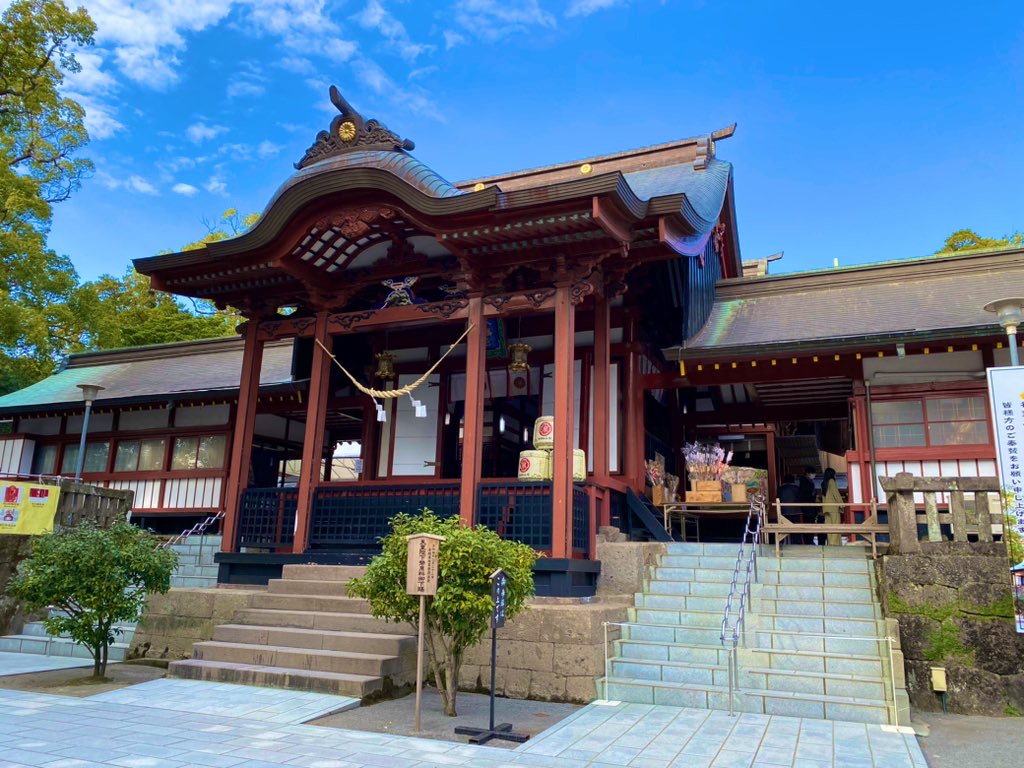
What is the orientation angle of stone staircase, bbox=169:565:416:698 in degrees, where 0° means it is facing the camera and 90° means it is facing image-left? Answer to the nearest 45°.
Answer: approximately 45°

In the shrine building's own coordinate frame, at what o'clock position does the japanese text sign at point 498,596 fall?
The japanese text sign is roughly at 11 o'clock from the shrine building.

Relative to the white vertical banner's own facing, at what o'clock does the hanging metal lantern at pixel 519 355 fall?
The hanging metal lantern is roughly at 3 o'clock from the white vertical banner.

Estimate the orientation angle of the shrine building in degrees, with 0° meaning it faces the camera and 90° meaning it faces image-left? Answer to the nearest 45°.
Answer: approximately 45°

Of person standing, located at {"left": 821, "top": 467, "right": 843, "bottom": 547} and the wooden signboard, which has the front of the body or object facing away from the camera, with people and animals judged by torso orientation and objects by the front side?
the person standing

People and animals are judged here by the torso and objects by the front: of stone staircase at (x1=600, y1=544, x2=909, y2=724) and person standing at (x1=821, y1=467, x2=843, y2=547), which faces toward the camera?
the stone staircase

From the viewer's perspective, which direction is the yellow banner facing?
toward the camera

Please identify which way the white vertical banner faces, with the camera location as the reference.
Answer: facing the viewer

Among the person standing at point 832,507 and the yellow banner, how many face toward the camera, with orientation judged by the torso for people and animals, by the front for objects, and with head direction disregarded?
1

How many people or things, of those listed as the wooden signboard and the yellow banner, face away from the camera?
0

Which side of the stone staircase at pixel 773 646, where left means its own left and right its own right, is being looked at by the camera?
front

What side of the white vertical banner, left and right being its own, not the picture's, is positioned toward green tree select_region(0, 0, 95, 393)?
right

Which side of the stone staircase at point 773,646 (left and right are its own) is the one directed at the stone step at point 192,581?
right

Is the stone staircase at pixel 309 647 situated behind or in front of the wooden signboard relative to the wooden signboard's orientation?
behind

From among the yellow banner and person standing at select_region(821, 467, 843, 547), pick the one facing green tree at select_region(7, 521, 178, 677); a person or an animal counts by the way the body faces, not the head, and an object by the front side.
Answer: the yellow banner

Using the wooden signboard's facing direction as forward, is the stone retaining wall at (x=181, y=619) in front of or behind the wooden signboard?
behind

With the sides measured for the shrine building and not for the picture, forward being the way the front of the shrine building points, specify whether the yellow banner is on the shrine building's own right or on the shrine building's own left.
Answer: on the shrine building's own right

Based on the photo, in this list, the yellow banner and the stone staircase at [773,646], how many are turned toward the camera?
2
